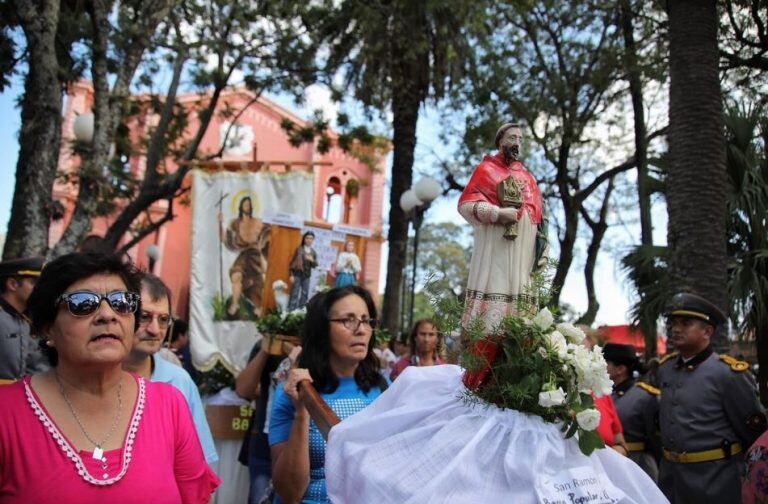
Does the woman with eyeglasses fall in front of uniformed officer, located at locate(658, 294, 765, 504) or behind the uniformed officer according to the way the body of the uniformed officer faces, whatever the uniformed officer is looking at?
in front

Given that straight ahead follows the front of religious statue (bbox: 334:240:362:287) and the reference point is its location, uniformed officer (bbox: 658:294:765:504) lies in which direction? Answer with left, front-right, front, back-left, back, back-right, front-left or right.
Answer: front-left

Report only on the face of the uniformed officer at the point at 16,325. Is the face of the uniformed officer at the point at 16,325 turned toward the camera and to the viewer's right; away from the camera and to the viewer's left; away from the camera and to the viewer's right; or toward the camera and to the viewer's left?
toward the camera and to the viewer's right

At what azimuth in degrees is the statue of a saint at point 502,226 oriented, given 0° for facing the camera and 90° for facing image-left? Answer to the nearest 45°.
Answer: approximately 315°

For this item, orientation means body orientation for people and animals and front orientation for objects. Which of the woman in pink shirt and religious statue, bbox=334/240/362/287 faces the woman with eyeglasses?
the religious statue

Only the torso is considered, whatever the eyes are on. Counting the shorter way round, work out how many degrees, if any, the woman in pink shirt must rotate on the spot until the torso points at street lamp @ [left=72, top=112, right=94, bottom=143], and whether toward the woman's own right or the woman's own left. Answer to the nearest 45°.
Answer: approximately 180°

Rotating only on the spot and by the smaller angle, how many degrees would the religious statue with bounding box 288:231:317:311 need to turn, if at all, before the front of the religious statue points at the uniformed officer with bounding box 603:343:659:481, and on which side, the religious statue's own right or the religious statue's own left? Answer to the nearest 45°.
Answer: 0° — it already faces them

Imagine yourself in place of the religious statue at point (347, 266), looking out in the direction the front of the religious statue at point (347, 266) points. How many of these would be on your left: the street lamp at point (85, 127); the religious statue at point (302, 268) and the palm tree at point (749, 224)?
1

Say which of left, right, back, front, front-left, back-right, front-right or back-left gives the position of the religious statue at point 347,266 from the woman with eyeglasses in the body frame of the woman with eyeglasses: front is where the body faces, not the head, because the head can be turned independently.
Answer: back-left
